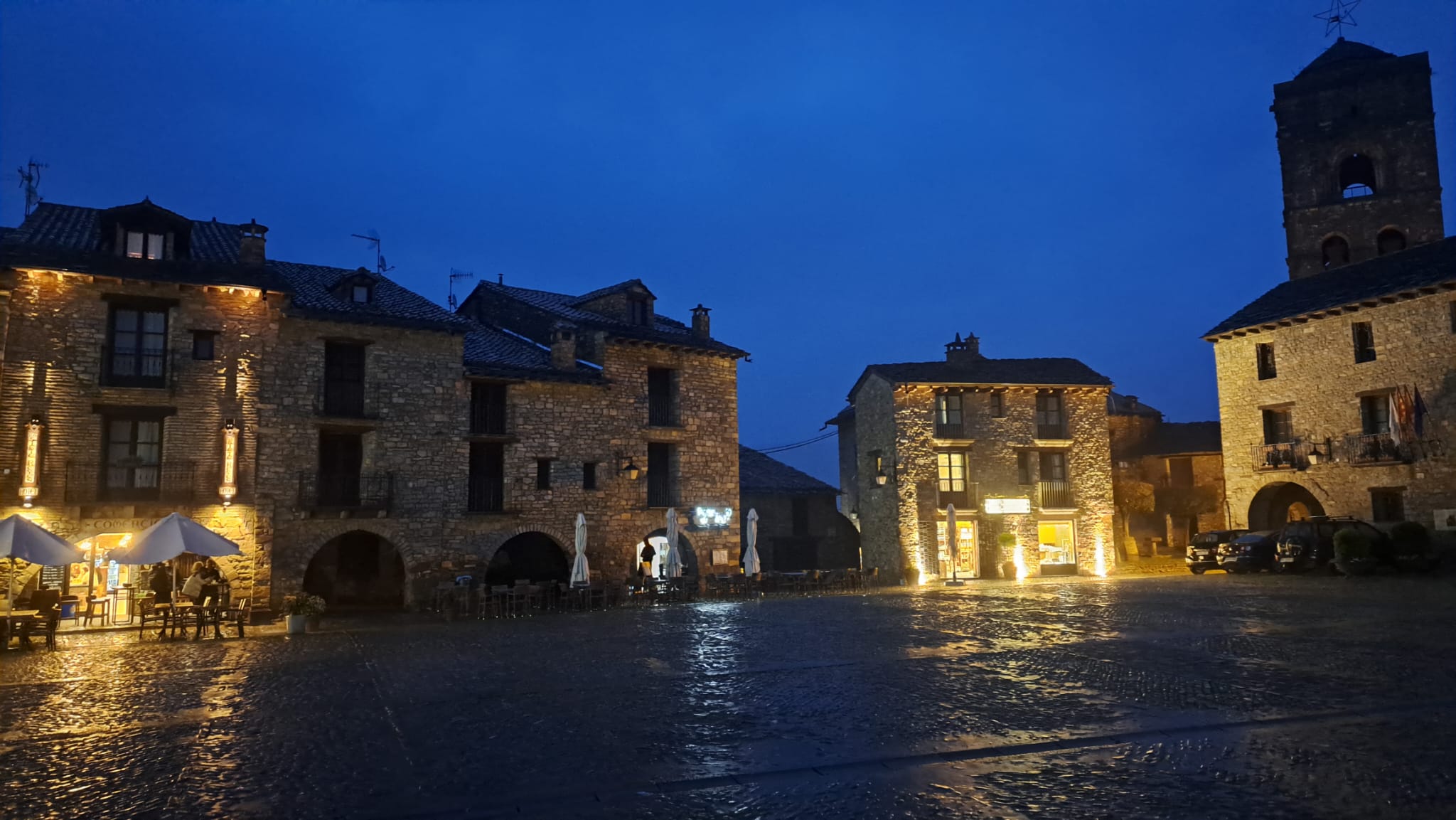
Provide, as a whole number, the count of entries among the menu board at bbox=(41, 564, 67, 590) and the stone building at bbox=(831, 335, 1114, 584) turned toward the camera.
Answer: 2

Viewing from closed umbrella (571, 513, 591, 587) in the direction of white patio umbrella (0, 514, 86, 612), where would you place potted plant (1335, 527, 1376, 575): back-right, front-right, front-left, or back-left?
back-left

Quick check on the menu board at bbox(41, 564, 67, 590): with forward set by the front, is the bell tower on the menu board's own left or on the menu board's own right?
on the menu board's own left

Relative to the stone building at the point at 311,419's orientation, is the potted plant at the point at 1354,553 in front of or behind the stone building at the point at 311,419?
in front

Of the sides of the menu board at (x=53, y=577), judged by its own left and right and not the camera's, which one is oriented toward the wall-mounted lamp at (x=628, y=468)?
left

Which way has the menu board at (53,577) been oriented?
toward the camera

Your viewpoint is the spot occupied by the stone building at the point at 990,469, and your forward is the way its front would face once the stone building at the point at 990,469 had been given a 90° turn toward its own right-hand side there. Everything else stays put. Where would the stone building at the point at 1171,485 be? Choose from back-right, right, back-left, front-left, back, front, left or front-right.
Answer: back-right

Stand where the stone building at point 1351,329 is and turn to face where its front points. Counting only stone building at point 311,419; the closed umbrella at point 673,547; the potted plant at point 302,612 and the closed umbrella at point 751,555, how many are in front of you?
4

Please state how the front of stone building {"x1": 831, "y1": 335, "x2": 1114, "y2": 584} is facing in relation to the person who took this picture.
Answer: facing the viewer

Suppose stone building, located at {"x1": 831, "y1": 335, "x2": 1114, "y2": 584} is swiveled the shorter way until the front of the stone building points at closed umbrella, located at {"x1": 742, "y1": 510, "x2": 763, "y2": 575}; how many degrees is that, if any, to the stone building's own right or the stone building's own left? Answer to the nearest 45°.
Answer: approximately 45° to the stone building's own right

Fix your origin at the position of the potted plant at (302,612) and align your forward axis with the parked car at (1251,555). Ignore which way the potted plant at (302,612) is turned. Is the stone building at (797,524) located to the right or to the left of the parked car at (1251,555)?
left

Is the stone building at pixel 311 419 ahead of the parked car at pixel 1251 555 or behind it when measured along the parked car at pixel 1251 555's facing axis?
ahead

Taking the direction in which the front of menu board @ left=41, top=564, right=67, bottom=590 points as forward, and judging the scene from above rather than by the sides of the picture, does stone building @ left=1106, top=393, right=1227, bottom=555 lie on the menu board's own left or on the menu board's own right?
on the menu board's own left

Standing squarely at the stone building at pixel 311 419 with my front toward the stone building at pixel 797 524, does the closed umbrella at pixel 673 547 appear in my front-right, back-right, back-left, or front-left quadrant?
front-right

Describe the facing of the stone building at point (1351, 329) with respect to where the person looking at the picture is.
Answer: facing the viewer and to the left of the viewer
